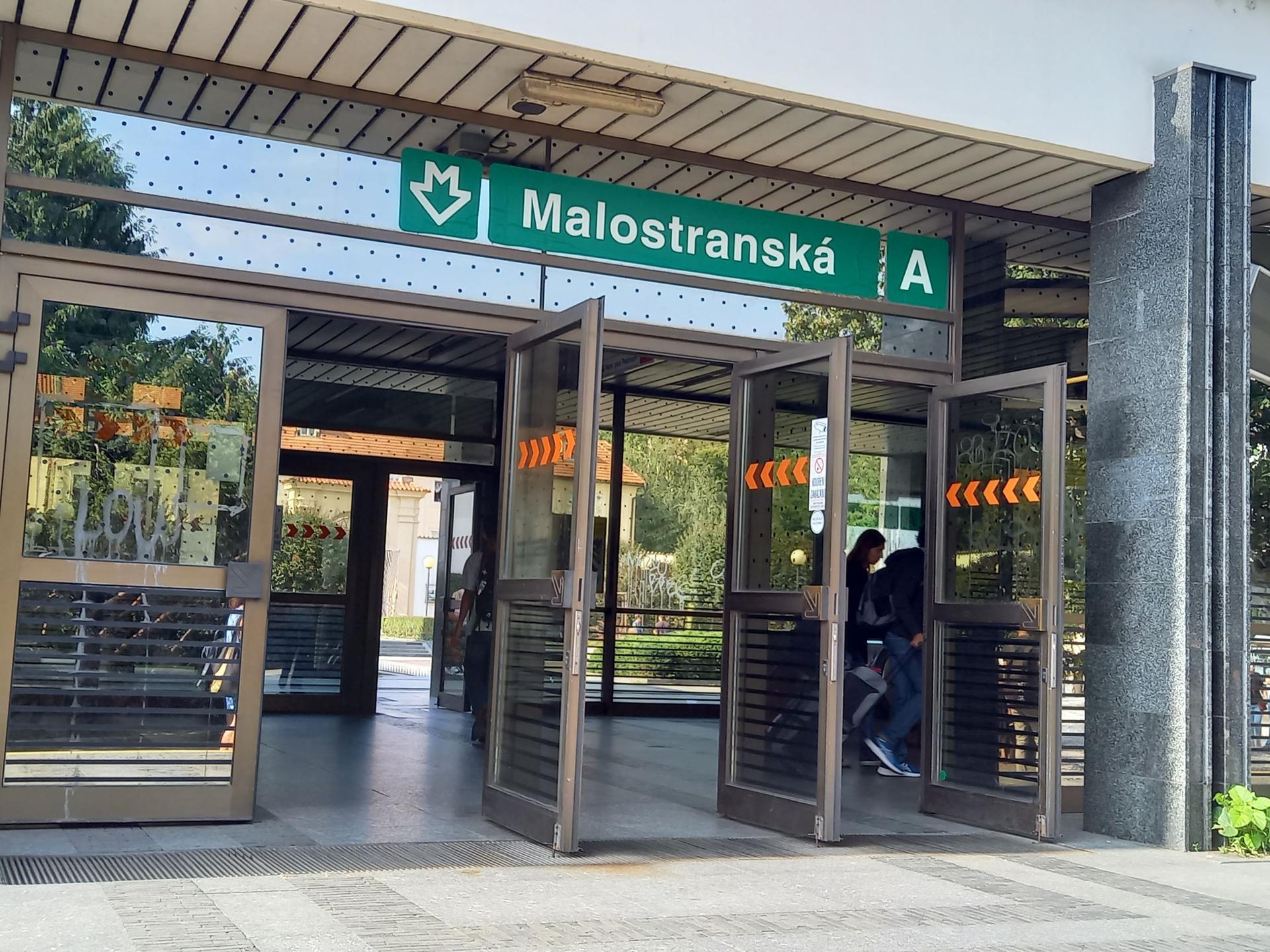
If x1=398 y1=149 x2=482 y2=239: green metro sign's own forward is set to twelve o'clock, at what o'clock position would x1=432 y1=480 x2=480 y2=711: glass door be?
The glass door is roughly at 6 o'clock from the green metro sign.

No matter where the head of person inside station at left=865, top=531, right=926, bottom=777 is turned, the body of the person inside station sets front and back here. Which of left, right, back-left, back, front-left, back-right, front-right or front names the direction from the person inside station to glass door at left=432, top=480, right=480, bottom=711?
back-left

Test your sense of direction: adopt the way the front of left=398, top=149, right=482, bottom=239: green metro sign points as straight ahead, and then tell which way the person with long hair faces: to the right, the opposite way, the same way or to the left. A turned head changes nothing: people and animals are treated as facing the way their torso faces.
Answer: to the left

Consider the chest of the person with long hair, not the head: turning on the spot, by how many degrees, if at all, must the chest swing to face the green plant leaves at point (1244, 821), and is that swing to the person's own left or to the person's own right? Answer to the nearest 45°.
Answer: approximately 45° to the person's own right

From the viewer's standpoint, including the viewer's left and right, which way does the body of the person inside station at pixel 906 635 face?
facing to the right of the viewer

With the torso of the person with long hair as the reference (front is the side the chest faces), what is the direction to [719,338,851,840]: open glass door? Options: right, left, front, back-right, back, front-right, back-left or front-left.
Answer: right

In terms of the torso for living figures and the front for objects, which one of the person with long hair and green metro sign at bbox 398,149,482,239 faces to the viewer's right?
the person with long hair

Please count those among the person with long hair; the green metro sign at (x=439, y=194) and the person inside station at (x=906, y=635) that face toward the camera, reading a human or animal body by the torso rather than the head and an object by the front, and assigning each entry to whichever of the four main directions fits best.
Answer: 1

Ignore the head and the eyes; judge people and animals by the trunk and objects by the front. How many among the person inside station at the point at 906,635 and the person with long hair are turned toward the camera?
0

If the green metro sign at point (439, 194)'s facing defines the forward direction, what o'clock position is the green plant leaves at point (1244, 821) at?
The green plant leaves is roughly at 9 o'clock from the green metro sign.
